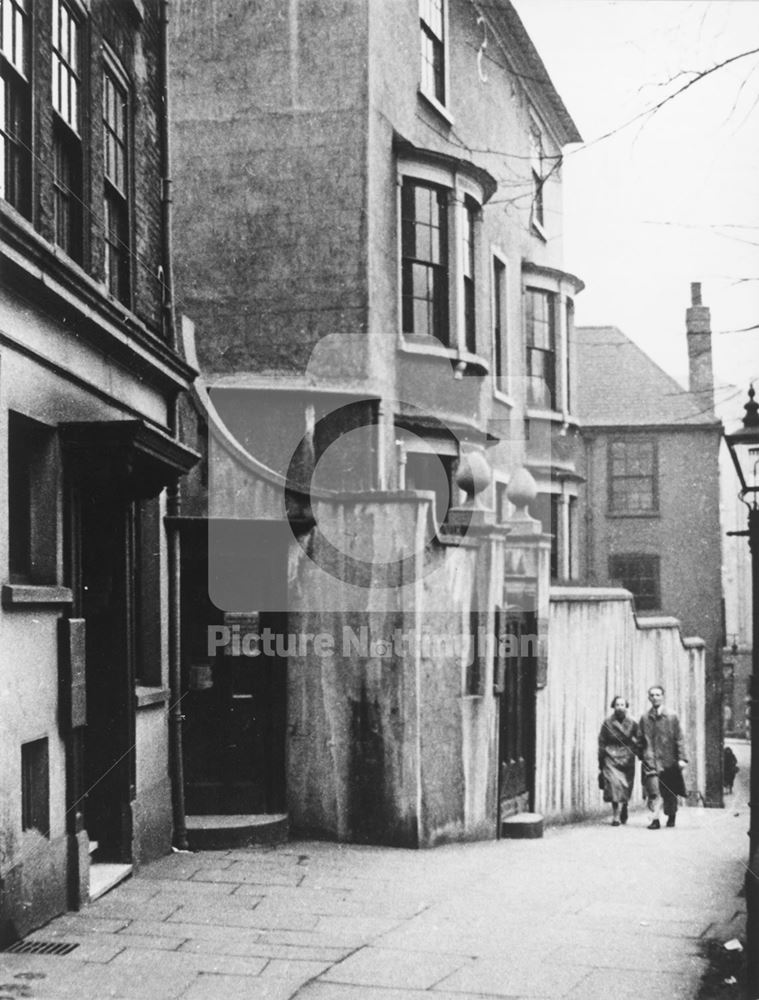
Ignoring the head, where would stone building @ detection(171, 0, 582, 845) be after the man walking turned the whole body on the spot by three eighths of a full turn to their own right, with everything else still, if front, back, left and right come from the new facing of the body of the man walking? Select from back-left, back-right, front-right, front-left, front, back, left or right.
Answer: left

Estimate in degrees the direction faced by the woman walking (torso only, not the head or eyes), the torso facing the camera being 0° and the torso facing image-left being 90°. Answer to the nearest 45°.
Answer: approximately 0°

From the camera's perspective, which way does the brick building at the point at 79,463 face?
to the viewer's right

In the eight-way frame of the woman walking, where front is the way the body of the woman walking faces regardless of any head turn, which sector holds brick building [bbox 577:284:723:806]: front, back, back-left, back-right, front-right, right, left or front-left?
back

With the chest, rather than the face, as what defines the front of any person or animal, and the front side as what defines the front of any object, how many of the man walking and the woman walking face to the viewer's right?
0

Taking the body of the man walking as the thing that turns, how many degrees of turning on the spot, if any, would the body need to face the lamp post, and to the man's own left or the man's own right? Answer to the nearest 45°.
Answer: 0° — they already face it

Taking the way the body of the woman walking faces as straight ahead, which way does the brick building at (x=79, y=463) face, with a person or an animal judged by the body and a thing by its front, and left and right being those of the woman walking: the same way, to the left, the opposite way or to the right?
to the left

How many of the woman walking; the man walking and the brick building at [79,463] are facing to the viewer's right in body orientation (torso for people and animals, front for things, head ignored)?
1
